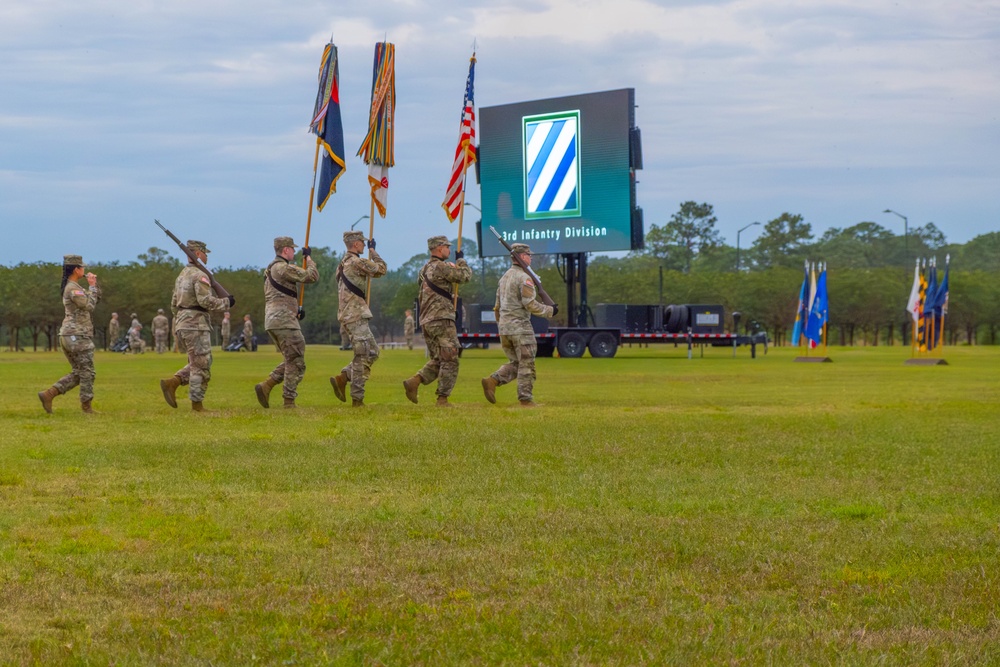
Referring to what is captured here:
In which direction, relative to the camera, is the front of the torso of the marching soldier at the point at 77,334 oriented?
to the viewer's right

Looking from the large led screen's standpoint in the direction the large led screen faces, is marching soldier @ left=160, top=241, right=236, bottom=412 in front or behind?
in front

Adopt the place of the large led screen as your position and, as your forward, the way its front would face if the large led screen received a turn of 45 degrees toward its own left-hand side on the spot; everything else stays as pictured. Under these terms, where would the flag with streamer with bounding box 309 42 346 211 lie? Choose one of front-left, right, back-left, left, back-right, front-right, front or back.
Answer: front

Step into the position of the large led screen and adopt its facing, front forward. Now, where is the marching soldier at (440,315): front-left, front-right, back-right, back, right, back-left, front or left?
front-left

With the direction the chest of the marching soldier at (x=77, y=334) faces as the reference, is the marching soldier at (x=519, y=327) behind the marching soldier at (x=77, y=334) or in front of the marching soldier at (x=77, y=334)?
in front

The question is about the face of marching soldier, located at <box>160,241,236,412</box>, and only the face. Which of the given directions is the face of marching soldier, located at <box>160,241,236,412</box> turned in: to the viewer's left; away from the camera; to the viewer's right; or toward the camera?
to the viewer's right

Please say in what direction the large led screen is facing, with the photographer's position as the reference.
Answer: facing the viewer and to the left of the viewer

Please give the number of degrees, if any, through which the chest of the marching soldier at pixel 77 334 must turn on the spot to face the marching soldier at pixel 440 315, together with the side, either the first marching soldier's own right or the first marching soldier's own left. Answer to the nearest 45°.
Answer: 0° — they already face them

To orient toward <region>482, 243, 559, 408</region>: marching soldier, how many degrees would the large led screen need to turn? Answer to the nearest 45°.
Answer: approximately 45° to its left

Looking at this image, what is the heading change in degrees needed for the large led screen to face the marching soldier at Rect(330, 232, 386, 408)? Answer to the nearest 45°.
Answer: approximately 45° to its left
